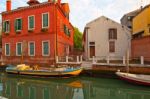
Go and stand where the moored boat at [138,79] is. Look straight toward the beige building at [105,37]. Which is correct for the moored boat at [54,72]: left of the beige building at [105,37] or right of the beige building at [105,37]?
left

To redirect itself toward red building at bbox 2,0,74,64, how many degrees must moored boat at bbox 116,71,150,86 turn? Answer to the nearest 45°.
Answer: approximately 45° to its right

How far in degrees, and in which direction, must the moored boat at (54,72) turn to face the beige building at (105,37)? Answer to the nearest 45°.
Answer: approximately 45° to its left

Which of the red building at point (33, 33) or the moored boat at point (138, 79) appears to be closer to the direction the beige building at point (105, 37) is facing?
the moored boat

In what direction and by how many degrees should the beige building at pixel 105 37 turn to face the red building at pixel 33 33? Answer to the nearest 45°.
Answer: approximately 90° to its right

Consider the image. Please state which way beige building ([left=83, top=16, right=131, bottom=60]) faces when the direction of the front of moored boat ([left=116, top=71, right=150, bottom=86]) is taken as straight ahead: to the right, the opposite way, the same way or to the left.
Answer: to the left

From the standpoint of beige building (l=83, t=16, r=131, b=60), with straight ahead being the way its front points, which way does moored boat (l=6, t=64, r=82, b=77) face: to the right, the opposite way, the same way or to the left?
to the left

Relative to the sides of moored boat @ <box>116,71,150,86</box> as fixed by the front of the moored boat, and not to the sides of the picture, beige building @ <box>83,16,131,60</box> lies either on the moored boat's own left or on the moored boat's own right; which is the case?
on the moored boat's own right

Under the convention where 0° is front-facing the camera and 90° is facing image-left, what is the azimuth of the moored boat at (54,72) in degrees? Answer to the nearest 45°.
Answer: approximately 270°

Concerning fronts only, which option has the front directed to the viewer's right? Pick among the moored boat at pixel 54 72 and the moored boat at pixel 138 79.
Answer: the moored boat at pixel 54 72

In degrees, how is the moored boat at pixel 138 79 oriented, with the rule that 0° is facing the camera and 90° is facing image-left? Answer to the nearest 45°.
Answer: approximately 90°
